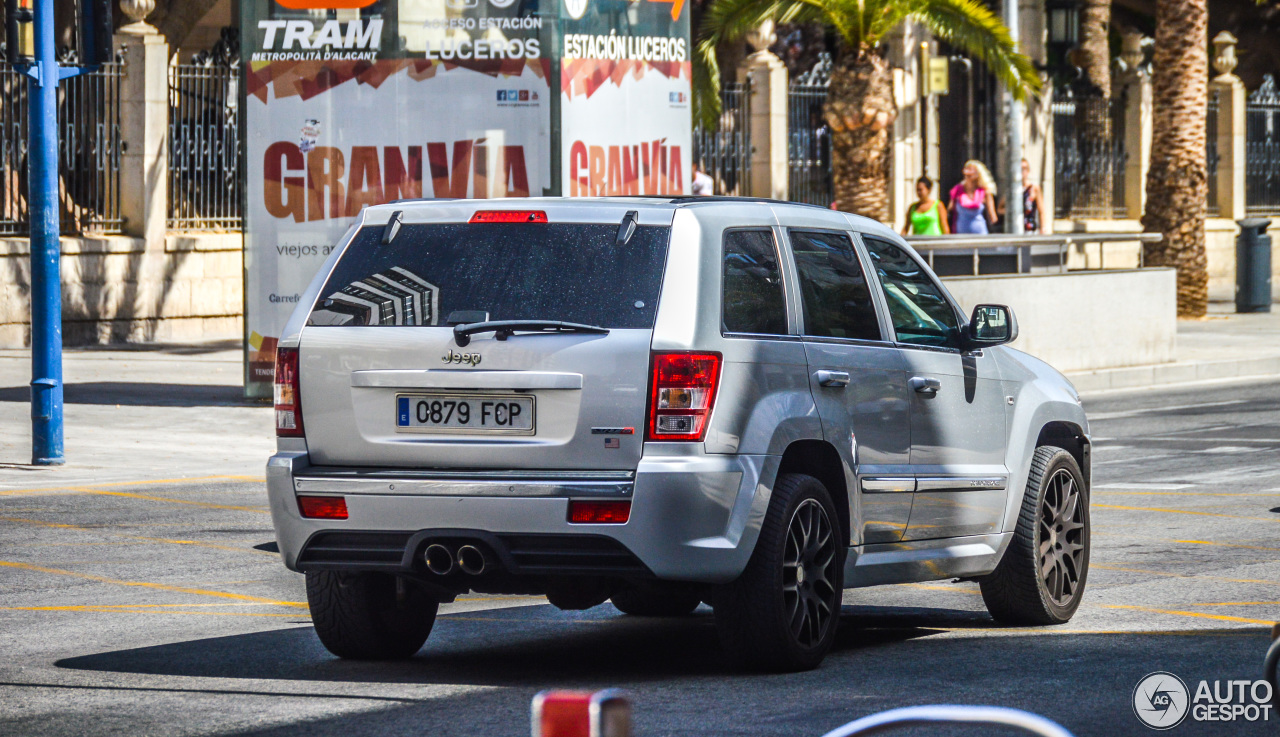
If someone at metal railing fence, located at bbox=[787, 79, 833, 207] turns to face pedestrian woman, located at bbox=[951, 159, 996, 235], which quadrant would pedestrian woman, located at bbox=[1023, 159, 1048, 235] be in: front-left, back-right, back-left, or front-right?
front-left

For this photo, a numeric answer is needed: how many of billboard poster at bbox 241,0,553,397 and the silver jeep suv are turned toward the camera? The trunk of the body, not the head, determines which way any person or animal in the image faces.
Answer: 1

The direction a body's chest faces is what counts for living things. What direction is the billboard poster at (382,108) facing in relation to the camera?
toward the camera

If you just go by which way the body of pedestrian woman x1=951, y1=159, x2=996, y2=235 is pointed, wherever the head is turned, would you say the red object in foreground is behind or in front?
in front

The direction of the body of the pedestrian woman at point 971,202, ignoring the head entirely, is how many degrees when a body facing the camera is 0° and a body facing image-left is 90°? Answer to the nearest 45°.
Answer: approximately 45°

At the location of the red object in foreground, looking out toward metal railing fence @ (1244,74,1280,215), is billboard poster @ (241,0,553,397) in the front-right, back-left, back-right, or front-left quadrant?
front-left

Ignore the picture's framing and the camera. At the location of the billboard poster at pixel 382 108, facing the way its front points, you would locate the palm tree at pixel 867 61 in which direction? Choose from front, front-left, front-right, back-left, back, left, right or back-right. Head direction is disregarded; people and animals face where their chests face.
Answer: back-left

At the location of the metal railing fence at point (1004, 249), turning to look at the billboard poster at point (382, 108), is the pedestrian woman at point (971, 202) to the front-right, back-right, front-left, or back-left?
back-right

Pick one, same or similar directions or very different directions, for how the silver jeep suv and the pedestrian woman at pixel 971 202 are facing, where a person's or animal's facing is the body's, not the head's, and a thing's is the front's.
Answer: very different directions

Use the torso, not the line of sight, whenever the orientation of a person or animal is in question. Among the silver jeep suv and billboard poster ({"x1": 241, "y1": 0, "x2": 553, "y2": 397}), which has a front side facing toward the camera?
the billboard poster

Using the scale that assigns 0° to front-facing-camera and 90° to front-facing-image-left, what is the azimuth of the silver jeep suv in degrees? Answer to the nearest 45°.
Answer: approximately 225°

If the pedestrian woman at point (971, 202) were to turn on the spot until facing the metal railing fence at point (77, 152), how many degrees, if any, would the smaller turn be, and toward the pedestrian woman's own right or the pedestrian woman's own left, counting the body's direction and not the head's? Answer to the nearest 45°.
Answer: approximately 45° to the pedestrian woman's own right

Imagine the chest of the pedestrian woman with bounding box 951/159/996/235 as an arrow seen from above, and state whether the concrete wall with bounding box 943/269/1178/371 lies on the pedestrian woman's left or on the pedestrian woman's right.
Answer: on the pedestrian woman's left

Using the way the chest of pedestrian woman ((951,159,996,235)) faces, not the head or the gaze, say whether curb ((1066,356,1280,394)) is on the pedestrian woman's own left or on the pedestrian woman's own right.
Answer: on the pedestrian woman's own left

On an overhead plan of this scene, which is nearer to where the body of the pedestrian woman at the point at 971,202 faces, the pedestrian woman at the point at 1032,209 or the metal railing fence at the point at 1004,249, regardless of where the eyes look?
the metal railing fence
